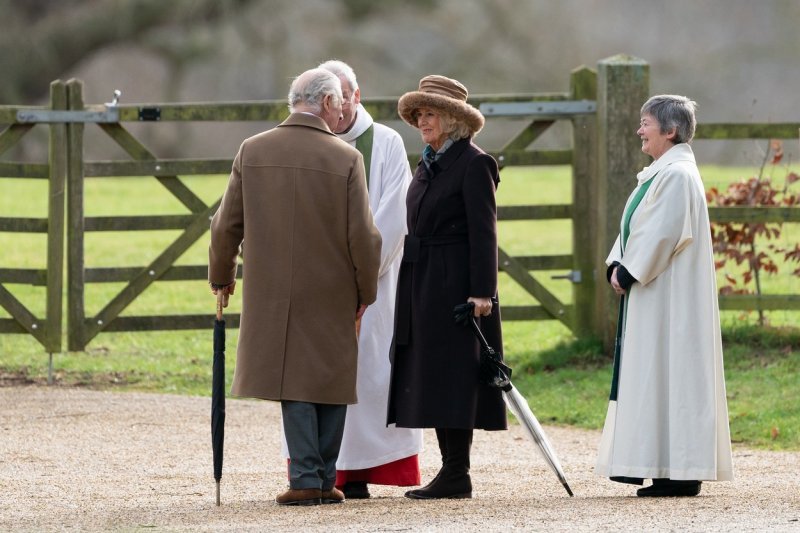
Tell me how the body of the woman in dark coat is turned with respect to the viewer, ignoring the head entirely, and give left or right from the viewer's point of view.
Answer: facing the viewer and to the left of the viewer

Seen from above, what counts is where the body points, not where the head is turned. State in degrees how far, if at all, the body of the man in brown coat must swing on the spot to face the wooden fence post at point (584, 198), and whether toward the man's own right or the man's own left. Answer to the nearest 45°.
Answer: approximately 45° to the man's own right

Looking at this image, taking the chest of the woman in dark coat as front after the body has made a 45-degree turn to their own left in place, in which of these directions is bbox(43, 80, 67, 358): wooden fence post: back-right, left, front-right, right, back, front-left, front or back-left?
back-right

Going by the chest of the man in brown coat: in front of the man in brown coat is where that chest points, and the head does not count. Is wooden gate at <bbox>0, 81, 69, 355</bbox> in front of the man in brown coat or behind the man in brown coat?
in front

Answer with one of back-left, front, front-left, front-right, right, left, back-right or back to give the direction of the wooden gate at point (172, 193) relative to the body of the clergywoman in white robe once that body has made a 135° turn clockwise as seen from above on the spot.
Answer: left

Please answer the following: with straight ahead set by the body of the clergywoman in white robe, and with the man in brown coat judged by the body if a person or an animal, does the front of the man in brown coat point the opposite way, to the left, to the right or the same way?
to the right

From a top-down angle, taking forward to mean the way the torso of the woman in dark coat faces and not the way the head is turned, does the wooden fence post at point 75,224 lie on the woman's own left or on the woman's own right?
on the woman's own right

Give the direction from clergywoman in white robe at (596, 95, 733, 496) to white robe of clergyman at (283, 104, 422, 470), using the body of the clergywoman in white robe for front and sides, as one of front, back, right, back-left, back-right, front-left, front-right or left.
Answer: front

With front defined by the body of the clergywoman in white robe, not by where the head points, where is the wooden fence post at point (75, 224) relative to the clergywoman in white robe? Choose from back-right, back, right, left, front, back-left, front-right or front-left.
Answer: front-right

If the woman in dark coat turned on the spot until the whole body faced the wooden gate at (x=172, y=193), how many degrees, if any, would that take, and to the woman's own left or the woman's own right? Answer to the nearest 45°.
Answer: approximately 90° to the woman's own right

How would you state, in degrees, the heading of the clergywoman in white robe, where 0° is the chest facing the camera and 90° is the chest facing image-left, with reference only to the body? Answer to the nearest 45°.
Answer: approximately 90°

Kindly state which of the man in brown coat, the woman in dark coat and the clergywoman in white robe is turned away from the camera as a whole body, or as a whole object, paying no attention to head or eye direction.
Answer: the man in brown coat

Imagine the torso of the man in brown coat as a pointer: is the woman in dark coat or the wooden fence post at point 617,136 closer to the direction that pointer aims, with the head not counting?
the wooden fence post

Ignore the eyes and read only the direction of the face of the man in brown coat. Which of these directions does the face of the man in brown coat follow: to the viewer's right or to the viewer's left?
to the viewer's right

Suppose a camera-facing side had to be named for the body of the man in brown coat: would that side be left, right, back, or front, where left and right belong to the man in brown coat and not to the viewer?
back

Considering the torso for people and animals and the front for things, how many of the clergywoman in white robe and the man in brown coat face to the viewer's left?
1

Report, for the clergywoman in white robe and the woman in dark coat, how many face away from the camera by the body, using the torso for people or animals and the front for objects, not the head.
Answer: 0

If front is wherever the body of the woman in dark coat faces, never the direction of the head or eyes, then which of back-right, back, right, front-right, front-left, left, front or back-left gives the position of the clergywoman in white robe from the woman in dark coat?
back-left
